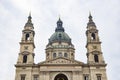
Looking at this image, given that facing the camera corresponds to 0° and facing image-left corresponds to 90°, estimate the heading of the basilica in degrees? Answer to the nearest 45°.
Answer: approximately 0°
